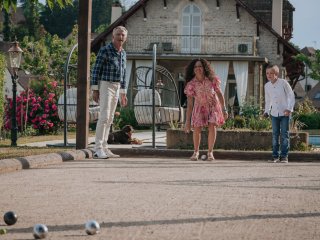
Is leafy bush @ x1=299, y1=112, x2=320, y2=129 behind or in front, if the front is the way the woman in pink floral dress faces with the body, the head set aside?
behind

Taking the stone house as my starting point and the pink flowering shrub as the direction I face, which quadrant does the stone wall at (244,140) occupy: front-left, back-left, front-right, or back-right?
front-left

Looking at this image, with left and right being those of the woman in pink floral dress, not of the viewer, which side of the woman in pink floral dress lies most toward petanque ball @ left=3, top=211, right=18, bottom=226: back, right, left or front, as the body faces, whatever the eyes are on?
front

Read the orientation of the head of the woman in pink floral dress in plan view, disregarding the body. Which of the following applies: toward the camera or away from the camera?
toward the camera

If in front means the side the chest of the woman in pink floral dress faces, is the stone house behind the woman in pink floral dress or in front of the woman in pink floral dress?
behind

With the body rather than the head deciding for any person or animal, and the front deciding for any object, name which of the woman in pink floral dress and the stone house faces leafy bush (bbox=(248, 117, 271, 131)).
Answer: the stone house

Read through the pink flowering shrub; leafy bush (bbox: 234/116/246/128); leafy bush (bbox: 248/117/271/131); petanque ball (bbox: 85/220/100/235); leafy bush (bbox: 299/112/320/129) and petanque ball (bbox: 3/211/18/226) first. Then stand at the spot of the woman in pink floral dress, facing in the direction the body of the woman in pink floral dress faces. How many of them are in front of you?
2

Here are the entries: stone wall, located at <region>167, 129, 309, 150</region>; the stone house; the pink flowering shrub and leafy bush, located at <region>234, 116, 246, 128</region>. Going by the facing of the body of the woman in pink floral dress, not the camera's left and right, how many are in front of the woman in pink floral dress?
0

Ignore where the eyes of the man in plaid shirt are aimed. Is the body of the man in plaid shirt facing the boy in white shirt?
no

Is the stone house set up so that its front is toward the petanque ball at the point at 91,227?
yes

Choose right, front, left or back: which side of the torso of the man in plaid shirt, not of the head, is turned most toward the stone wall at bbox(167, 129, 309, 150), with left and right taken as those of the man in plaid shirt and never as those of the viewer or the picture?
left

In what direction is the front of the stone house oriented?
toward the camera

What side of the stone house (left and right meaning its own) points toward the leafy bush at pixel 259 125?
front

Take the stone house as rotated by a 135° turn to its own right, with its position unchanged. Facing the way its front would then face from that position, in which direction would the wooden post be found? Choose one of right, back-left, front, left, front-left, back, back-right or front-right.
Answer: back-left

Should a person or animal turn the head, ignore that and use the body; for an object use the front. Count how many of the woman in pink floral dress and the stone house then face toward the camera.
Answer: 2

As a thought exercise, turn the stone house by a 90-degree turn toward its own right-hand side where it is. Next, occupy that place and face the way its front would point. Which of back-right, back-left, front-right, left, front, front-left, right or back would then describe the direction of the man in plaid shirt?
left

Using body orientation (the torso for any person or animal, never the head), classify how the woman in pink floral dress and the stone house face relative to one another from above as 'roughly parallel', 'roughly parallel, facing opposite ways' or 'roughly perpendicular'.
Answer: roughly parallel

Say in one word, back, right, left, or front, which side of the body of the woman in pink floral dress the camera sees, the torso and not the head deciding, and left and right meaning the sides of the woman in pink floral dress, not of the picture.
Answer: front

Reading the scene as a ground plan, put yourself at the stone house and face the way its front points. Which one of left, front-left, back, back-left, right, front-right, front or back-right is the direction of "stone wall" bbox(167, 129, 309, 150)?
front
